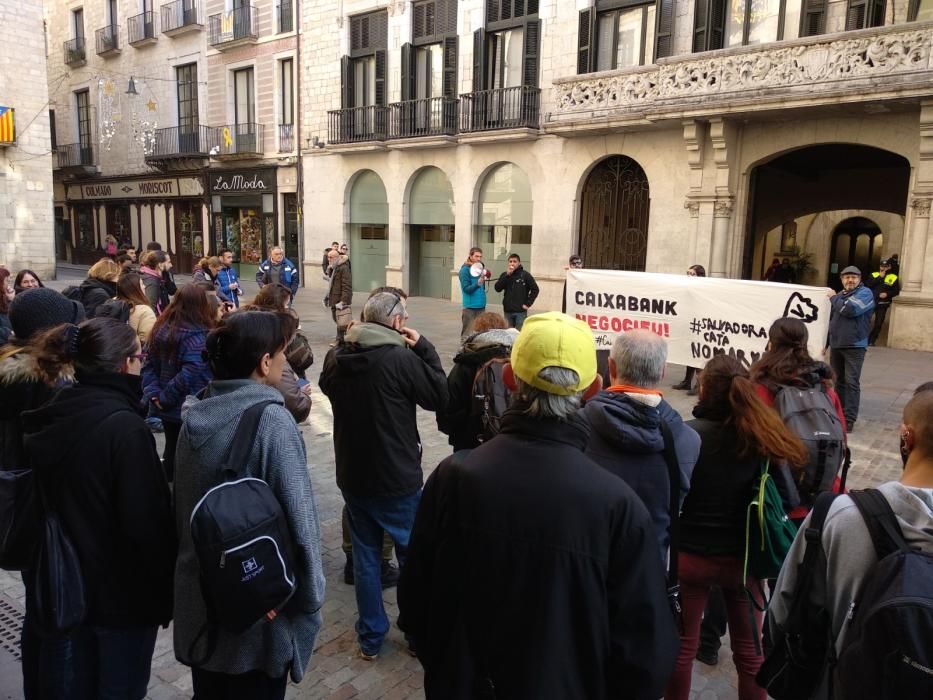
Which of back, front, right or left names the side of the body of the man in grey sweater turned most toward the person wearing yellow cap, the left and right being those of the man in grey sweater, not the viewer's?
left

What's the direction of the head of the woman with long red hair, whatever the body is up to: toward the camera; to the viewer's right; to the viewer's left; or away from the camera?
away from the camera

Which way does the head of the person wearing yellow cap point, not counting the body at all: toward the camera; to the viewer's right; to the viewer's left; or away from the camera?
away from the camera

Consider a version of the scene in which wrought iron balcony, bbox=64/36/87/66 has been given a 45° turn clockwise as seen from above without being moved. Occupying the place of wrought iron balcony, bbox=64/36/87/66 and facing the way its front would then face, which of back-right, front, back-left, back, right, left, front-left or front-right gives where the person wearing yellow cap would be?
left

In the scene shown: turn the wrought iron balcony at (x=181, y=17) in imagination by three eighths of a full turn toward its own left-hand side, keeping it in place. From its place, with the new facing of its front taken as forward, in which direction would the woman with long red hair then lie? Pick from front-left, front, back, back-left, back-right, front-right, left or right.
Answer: right

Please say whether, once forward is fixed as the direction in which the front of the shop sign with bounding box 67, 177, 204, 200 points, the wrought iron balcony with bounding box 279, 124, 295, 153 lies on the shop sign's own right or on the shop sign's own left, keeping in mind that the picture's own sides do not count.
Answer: on the shop sign's own left

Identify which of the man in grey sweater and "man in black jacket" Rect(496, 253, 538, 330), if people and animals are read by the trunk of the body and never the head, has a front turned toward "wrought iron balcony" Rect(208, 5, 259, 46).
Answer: the man in grey sweater

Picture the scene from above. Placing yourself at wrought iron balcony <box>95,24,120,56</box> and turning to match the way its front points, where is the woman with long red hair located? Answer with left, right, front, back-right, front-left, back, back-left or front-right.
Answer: front-left

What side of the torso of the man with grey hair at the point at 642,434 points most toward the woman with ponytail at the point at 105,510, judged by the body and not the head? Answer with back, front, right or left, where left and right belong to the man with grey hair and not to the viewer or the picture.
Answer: left

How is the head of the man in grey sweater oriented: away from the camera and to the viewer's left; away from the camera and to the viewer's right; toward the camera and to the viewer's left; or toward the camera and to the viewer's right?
away from the camera and to the viewer's left

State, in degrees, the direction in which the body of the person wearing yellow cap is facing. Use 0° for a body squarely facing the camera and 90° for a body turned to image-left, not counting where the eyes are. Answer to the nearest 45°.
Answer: approximately 180°

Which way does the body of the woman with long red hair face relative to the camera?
away from the camera

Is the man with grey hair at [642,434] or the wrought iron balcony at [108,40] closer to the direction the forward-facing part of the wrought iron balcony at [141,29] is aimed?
the man with grey hair

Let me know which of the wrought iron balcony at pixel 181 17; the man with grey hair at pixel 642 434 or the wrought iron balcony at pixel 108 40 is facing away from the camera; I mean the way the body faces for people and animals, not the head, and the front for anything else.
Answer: the man with grey hair
